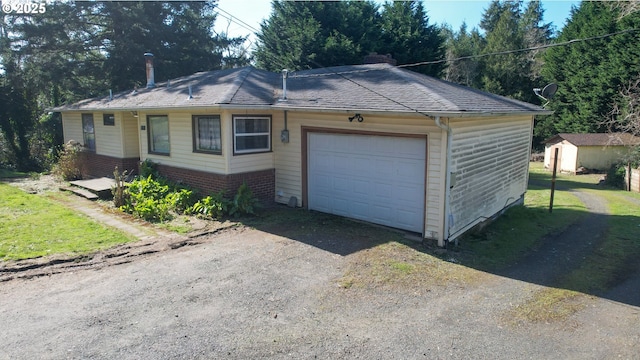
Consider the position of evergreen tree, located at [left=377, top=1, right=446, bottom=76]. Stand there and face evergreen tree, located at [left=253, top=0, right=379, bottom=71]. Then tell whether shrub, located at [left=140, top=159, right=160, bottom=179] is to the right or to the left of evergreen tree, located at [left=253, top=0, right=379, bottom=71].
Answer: left

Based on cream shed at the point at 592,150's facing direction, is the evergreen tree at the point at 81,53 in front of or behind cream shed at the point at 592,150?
in front

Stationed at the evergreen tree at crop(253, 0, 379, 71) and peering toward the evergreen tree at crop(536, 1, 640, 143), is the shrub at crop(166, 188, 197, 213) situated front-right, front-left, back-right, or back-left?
back-right

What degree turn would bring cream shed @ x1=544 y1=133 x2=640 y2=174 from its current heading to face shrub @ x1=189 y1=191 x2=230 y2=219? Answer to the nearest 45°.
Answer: approximately 45° to its left

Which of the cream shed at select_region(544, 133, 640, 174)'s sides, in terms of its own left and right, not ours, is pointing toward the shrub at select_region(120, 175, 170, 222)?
front

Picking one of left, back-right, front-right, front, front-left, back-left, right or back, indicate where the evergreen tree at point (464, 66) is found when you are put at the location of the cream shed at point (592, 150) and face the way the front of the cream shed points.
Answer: right

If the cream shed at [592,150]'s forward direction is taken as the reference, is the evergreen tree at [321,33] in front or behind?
in front

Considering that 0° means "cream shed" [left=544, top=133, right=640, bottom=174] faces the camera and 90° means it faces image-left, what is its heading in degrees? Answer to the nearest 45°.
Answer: approximately 45°

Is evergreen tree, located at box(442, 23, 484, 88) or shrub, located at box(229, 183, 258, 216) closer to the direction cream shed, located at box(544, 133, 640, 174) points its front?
the shrub

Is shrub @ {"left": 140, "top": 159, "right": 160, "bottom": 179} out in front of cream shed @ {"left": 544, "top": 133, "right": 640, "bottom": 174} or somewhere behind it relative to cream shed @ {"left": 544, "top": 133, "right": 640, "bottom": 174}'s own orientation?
in front

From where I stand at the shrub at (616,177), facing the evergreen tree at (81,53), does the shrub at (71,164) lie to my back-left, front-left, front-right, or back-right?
front-left

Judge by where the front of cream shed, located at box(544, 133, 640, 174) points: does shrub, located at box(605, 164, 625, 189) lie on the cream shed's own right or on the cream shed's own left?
on the cream shed's own left

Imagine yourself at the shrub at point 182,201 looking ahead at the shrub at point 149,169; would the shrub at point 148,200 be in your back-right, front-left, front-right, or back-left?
front-left
